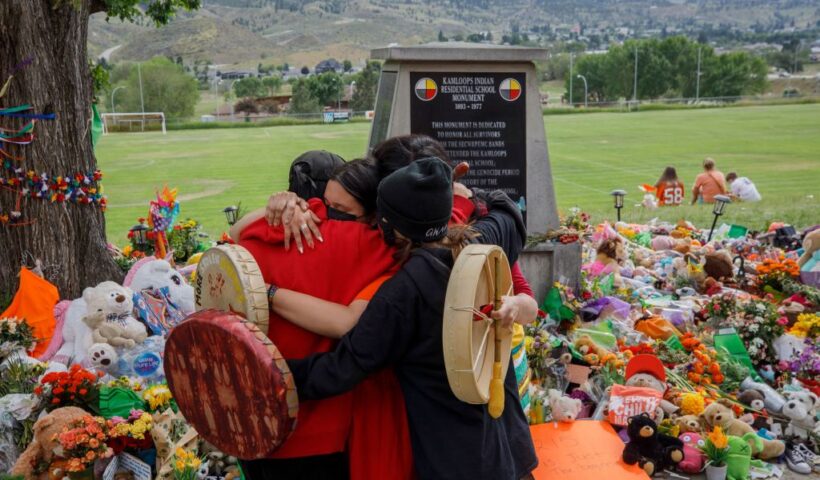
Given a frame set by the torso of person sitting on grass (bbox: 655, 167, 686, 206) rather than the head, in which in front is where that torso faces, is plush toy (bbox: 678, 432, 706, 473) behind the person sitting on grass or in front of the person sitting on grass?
behind

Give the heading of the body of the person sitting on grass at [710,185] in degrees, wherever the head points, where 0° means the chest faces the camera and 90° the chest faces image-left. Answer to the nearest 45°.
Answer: approximately 180°

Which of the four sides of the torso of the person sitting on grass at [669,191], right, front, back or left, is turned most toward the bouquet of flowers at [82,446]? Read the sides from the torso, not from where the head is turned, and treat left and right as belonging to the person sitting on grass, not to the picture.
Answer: back

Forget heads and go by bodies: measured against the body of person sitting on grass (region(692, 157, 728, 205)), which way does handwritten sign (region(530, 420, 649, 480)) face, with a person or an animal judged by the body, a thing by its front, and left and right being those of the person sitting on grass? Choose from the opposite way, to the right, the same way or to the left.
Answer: the opposite way

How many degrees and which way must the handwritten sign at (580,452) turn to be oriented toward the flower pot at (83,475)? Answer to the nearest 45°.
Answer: approximately 45° to its right

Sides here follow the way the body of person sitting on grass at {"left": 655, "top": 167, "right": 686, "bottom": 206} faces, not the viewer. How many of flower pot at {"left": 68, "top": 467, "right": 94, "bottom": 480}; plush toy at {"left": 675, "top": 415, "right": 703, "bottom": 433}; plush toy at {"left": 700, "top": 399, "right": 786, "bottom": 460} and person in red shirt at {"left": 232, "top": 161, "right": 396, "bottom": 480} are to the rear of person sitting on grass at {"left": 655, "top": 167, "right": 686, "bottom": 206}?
4

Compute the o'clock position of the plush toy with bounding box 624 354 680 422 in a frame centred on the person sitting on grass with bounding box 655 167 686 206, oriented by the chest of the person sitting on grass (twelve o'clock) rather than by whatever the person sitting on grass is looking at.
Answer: The plush toy is roughly at 6 o'clock from the person sitting on grass.

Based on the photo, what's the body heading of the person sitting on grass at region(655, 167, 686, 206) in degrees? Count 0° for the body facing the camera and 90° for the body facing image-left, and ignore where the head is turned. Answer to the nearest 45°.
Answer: approximately 180°

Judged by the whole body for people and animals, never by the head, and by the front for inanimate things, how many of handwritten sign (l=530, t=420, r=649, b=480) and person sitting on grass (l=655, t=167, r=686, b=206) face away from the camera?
1

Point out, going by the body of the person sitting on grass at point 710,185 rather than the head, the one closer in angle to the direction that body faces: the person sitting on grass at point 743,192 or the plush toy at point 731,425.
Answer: the person sitting on grass

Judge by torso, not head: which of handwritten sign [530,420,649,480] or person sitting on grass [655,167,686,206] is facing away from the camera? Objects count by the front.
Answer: the person sitting on grass

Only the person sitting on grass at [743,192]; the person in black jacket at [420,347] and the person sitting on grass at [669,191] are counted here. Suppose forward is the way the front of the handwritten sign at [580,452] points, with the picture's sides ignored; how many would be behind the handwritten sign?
2

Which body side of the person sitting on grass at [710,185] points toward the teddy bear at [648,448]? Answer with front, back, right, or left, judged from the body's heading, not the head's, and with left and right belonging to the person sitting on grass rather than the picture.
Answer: back

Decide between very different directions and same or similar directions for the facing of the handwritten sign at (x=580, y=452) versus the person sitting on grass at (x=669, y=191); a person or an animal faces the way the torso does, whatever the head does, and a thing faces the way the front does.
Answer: very different directions
